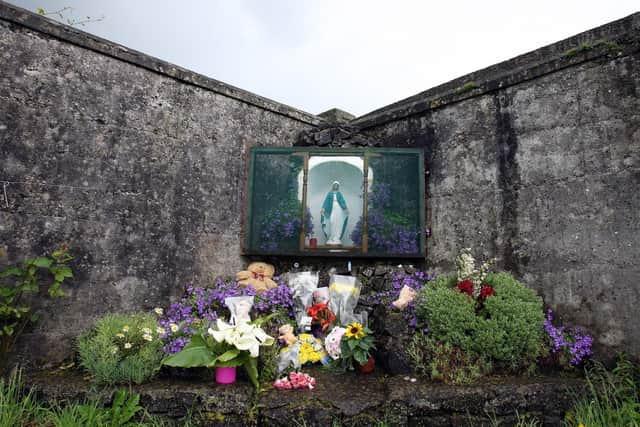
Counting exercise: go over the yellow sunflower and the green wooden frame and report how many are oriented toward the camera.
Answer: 2

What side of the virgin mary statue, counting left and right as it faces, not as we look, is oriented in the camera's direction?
front

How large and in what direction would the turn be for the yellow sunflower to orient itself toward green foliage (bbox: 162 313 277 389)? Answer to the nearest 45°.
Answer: approximately 45° to its right

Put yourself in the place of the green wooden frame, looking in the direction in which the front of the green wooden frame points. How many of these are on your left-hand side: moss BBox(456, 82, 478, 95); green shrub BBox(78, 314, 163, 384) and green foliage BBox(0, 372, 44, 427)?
1

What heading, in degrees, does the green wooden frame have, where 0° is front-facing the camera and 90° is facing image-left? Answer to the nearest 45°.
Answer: approximately 0°

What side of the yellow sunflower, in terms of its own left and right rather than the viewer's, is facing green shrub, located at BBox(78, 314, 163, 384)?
right

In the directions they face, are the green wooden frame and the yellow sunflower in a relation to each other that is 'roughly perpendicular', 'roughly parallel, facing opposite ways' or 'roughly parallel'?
roughly parallel

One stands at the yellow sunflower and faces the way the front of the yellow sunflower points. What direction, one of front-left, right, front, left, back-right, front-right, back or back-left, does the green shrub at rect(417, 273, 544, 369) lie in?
left

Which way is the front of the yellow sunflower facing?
toward the camera

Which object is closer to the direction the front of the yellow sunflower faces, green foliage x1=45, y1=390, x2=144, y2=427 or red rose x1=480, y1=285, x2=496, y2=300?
the green foliage

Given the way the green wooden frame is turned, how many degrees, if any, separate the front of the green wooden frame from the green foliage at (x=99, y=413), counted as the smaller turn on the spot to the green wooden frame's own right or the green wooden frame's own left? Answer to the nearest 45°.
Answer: approximately 45° to the green wooden frame's own right
